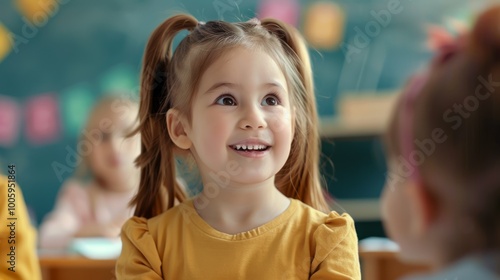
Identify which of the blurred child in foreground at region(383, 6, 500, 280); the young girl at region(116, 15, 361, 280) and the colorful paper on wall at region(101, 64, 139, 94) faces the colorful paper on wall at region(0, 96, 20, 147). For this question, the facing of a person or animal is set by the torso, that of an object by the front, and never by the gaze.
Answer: the blurred child in foreground

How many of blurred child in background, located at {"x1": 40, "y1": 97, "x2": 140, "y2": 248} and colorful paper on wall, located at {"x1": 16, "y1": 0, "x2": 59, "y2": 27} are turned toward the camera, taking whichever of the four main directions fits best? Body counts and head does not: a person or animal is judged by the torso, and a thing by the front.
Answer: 2

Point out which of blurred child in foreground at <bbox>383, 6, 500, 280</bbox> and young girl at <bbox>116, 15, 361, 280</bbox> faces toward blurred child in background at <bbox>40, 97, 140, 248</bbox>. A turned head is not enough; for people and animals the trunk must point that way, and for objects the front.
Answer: blurred child in foreground at <bbox>383, 6, 500, 280</bbox>

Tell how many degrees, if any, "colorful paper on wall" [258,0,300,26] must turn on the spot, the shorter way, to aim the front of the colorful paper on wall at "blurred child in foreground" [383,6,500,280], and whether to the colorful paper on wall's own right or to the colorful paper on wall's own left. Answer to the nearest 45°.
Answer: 0° — it already faces them

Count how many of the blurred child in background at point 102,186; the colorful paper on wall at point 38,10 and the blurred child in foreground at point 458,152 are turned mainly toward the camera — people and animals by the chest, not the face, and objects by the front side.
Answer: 2

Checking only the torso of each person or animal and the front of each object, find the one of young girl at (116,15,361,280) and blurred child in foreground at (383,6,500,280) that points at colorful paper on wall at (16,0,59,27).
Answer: the blurred child in foreground

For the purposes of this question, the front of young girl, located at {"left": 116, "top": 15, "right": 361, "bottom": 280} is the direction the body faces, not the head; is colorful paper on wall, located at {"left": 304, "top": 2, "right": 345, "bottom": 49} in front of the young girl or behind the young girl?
behind

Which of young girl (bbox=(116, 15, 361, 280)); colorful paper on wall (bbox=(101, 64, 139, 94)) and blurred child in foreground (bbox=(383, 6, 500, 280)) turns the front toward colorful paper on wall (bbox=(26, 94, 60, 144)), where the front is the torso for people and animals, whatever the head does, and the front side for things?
the blurred child in foreground

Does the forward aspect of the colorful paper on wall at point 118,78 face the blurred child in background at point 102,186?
yes

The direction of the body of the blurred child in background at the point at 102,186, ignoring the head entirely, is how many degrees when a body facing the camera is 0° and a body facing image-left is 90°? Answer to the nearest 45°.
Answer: approximately 0°

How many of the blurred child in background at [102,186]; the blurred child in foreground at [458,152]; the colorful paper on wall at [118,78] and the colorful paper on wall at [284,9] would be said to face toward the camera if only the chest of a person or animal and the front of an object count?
3
